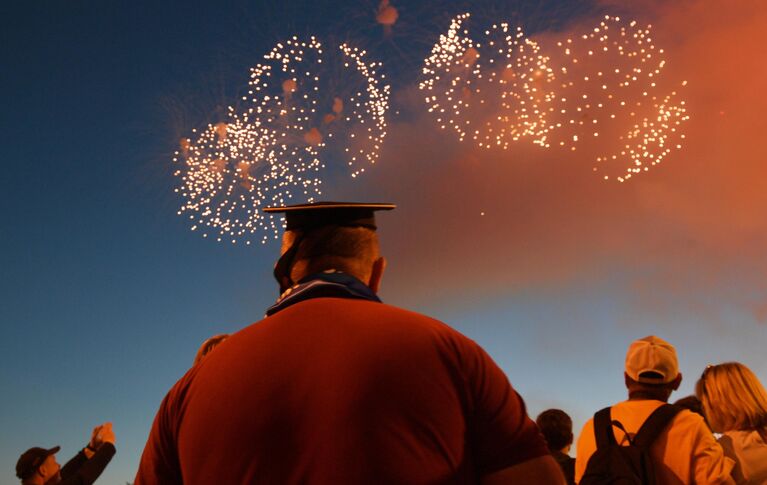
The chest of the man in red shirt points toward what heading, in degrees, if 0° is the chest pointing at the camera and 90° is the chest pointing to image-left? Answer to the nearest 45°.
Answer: approximately 180°
